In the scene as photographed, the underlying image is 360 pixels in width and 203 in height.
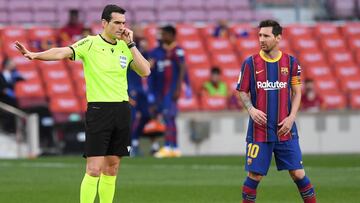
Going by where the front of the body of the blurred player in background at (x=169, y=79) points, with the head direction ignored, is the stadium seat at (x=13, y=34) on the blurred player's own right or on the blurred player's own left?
on the blurred player's own right

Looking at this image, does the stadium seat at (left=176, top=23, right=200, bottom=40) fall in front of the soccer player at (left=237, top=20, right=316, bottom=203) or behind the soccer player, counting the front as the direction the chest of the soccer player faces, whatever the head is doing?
behind

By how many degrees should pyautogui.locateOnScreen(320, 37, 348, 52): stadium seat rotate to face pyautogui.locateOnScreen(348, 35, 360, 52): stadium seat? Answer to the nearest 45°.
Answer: approximately 135° to its left

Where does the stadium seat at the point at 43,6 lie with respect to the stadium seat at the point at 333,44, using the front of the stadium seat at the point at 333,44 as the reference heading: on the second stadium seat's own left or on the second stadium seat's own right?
on the second stadium seat's own right

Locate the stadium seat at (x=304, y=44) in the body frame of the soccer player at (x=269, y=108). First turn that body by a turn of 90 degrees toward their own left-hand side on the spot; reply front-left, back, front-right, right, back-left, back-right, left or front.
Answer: left
